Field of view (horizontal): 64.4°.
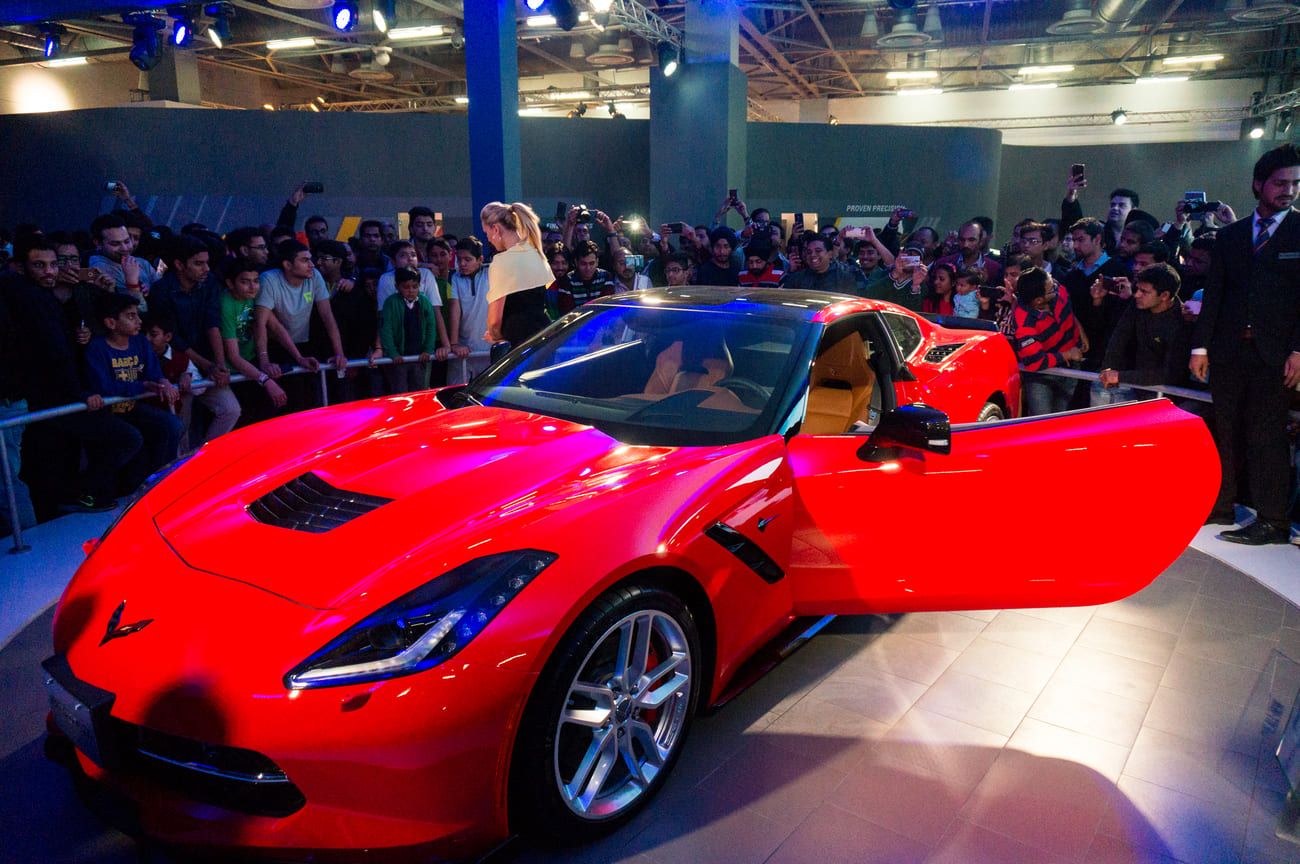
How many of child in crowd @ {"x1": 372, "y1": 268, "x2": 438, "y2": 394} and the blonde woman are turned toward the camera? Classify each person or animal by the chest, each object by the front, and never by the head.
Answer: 1

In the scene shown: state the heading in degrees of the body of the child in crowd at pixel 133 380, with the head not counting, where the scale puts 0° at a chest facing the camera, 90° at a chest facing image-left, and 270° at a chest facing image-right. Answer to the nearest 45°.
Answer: approximately 315°

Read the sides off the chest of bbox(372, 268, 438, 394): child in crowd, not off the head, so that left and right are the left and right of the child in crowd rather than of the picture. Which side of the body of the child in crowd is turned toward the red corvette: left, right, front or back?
front

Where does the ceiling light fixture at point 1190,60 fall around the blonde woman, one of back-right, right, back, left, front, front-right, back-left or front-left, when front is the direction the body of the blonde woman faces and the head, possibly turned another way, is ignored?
right

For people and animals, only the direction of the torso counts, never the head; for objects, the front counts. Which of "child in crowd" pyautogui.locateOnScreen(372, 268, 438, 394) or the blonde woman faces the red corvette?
the child in crowd
